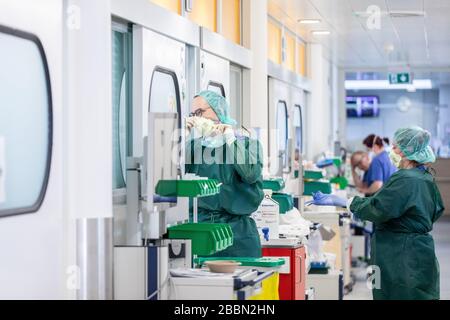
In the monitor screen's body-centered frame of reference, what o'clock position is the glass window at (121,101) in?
The glass window is roughly at 12 o'clock from the monitor screen.

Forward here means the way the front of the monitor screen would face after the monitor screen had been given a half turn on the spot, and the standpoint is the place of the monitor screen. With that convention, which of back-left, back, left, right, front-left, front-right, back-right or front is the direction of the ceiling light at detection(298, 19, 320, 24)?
back

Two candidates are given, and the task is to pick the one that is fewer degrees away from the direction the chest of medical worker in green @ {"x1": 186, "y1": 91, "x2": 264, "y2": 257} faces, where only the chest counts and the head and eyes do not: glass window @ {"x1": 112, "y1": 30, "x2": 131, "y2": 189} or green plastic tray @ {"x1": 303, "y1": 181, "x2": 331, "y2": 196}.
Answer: the glass window

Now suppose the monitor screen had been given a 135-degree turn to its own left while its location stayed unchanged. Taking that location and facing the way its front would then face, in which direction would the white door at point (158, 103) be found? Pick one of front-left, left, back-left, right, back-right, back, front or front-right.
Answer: back-right

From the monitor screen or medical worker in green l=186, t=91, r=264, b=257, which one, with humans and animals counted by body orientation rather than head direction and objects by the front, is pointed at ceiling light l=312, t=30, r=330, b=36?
the monitor screen

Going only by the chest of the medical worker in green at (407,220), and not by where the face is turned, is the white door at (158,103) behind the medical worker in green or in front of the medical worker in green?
in front

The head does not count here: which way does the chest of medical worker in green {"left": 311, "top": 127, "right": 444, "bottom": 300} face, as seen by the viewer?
to the viewer's left

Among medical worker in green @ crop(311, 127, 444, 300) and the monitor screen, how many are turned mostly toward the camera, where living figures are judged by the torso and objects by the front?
1

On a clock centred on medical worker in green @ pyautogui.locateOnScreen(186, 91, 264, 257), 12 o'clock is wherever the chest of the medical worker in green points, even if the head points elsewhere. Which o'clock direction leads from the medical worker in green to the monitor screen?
The monitor screen is roughly at 5 o'clock from the medical worker in green.

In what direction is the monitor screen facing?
toward the camera

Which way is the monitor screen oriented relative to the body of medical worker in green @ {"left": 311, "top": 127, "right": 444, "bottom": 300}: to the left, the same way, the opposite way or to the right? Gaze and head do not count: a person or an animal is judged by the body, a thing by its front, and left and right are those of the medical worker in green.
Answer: to the left

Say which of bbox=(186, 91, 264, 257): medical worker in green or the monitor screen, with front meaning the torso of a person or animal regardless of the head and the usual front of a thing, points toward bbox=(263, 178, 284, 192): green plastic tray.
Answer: the monitor screen

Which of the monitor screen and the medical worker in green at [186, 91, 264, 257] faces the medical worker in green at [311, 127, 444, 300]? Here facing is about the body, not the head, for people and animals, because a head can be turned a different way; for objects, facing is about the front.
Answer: the monitor screen

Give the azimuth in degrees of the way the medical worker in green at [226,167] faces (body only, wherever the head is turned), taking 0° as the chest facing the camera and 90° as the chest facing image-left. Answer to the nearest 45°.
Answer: approximately 45°

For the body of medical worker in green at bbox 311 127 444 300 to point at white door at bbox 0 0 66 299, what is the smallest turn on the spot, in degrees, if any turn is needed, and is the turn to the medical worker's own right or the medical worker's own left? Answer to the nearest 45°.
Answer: approximately 45° to the medical worker's own left

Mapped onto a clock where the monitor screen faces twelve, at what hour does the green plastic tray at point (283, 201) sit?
The green plastic tray is roughly at 12 o'clock from the monitor screen.
